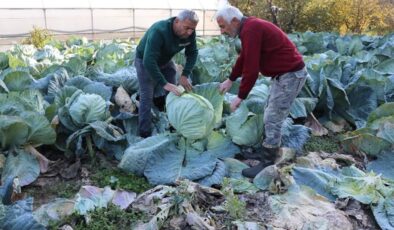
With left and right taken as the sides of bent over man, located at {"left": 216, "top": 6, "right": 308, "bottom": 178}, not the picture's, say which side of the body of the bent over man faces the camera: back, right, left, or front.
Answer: left

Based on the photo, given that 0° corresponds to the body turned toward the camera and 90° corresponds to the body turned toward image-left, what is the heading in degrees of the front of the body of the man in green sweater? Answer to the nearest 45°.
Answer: approximately 315°

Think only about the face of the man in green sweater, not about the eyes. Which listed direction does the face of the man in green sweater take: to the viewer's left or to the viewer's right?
to the viewer's right

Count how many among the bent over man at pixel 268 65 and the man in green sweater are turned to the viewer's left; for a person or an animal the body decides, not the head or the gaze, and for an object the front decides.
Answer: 1

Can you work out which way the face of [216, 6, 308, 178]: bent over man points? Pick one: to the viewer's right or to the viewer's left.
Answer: to the viewer's left

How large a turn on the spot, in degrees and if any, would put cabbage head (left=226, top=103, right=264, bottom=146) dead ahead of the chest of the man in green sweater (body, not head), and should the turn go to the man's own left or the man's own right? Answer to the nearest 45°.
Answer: approximately 45° to the man's own left
